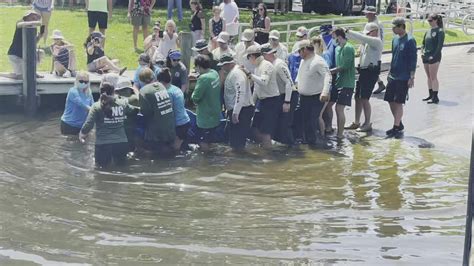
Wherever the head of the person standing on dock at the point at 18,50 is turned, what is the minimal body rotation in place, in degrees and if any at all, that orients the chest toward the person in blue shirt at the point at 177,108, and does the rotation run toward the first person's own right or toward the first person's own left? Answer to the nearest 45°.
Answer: approximately 45° to the first person's own right

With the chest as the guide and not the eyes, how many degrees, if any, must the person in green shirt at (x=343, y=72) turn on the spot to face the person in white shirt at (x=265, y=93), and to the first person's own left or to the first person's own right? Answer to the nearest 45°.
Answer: approximately 45° to the first person's own left

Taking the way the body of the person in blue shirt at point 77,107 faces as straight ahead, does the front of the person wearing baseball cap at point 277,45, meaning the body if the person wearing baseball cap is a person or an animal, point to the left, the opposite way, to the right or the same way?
to the right

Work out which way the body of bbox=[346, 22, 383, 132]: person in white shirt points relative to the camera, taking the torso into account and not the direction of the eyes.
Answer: to the viewer's left

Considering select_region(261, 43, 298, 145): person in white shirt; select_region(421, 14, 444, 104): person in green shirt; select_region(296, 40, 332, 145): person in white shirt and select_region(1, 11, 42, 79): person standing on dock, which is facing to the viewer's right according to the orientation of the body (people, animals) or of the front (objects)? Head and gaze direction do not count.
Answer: the person standing on dock

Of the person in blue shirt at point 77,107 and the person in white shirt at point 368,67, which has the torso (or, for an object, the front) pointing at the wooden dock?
the person in white shirt

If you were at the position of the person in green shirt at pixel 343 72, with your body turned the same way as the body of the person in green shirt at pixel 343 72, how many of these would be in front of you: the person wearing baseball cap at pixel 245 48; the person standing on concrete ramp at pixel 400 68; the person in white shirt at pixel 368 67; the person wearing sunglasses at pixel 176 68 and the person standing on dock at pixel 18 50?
3

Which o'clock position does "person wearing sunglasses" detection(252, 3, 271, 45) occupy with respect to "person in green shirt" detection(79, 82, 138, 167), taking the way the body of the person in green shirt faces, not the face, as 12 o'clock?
The person wearing sunglasses is roughly at 1 o'clock from the person in green shirt.

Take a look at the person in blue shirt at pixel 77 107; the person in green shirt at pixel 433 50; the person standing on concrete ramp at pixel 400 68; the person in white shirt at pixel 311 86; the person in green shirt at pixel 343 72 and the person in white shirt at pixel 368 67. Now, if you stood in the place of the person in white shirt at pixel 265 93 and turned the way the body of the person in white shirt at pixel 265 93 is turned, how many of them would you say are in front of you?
1

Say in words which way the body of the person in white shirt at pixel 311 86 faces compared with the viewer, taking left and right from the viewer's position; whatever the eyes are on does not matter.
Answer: facing the viewer and to the left of the viewer

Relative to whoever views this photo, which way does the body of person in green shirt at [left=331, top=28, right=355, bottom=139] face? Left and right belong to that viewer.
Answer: facing to the left of the viewer

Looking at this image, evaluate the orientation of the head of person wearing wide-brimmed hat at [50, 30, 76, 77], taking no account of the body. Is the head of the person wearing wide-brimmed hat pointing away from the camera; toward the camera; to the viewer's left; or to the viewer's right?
toward the camera

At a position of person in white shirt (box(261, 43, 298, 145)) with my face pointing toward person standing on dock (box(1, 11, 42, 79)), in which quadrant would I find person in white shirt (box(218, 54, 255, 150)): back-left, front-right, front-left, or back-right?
front-left
